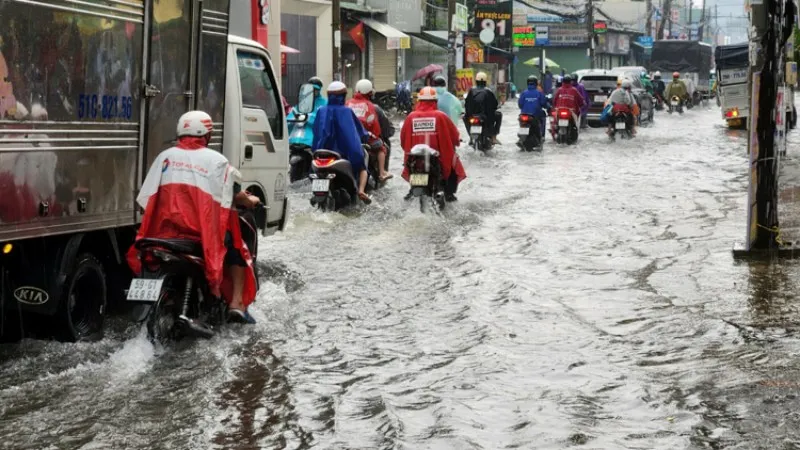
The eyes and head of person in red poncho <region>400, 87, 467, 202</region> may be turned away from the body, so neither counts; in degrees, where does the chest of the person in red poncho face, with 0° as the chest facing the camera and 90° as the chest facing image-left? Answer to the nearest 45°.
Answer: approximately 180°

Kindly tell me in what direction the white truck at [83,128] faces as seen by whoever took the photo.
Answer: facing away from the viewer and to the right of the viewer

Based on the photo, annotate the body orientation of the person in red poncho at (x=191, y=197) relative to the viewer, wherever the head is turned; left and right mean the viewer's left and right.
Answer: facing away from the viewer and to the right of the viewer

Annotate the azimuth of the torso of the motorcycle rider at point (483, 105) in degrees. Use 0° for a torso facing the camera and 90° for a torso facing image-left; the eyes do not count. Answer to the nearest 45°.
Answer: approximately 180°

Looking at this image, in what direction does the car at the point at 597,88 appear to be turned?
away from the camera

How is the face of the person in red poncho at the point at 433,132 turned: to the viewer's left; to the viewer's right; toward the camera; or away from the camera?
away from the camera

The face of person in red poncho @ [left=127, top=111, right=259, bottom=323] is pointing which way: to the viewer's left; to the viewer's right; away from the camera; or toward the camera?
away from the camera

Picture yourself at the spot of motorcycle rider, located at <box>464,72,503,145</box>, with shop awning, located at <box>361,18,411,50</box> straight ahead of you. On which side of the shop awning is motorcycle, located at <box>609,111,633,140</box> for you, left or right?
right
